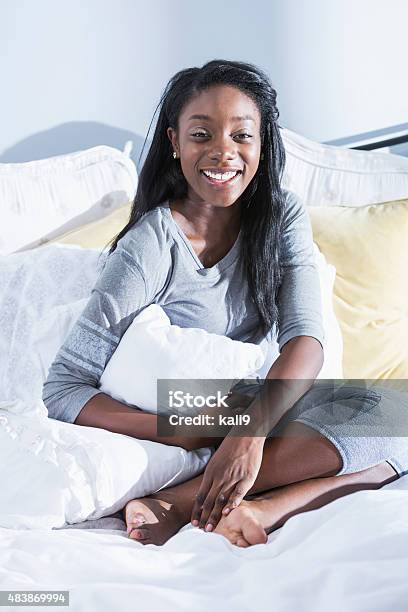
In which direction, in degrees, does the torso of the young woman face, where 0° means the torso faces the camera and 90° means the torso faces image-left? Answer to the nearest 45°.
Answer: approximately 0°

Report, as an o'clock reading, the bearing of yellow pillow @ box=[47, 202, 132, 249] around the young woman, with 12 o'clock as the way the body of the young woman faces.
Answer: The yellow pillow is roughly at 5 o'clock from the young woman.

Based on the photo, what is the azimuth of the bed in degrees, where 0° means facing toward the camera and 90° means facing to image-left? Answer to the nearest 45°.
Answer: approximately 0°

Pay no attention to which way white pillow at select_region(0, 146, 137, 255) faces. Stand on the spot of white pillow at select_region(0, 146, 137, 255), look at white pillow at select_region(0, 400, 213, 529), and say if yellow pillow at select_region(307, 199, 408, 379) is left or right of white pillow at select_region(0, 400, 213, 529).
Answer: left
